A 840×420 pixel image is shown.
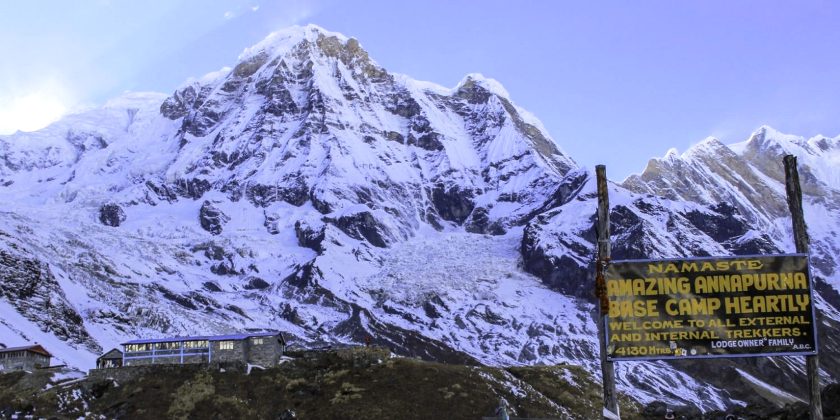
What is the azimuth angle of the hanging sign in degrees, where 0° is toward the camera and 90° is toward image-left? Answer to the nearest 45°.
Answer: approximately 0°
